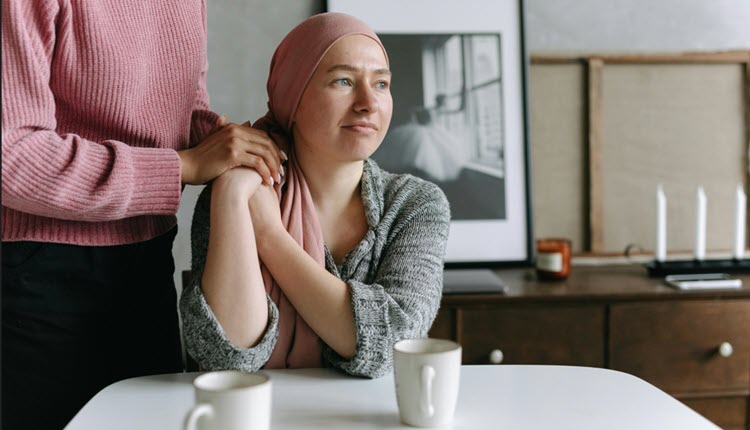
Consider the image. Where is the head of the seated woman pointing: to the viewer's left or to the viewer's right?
to the viewer's right

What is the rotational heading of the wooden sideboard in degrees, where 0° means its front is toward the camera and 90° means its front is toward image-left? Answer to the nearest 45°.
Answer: approximately 0°

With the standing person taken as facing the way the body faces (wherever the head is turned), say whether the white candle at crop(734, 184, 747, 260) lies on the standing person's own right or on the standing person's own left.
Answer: on the standing person's own left

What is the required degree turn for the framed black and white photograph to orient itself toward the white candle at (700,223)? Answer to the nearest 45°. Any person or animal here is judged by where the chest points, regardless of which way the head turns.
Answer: approximately 90° to its left

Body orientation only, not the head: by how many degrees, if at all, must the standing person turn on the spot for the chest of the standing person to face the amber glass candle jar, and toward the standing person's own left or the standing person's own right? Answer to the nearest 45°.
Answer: approximately 90° to the standing person's own left

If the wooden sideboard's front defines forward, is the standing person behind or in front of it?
in front

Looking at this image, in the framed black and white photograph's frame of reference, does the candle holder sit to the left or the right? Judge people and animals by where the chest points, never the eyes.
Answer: on its left

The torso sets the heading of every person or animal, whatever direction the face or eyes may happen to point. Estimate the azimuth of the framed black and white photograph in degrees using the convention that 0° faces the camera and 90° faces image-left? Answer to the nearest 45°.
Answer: approximately 0°

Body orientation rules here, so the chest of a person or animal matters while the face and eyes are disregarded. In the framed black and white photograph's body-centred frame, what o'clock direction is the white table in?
The white table is roughly at 12 o'clock from the framed black and white photograph.

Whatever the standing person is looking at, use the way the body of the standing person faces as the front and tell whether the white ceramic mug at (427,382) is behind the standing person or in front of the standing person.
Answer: in front
